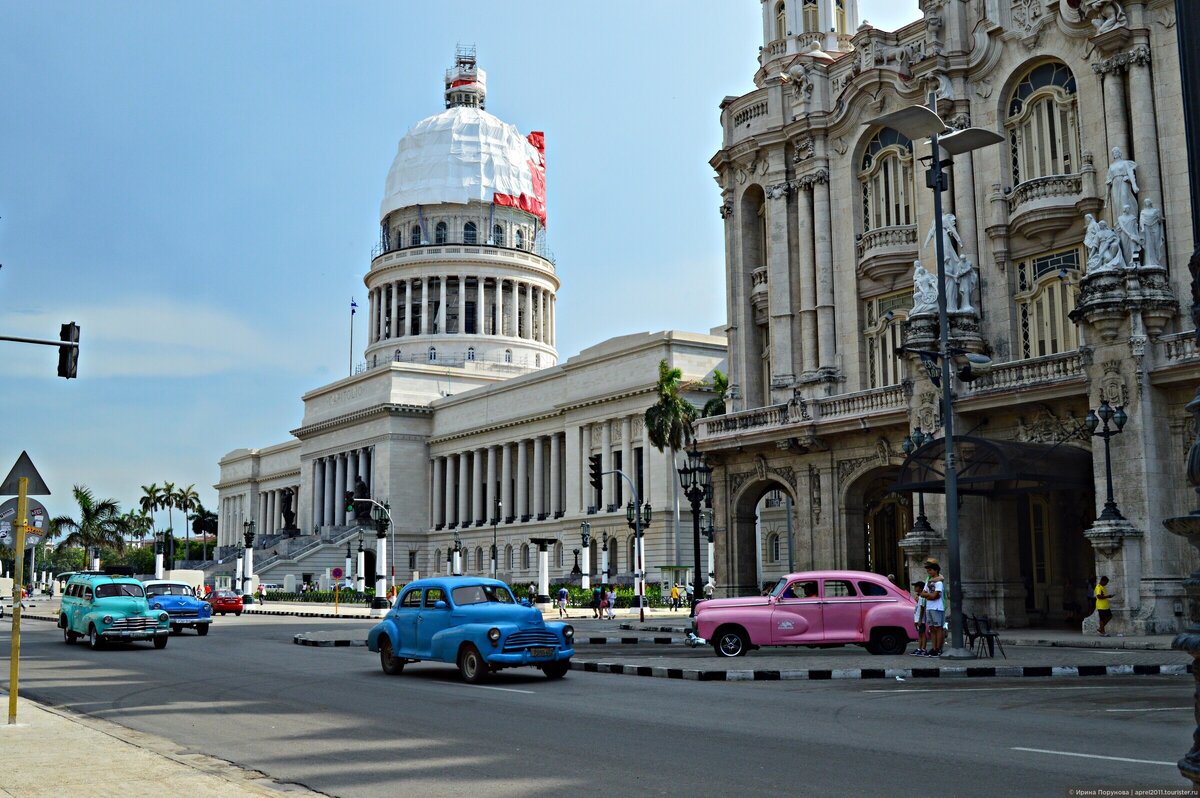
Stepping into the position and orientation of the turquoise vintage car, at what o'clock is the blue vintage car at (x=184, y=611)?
The blue vintage car is roughly at 8 o'clock from the turquoise vintage car.

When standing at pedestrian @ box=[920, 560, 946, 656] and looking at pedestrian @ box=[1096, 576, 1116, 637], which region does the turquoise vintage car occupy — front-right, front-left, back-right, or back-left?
back-left

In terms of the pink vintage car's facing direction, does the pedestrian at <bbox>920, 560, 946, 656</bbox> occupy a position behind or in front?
behind

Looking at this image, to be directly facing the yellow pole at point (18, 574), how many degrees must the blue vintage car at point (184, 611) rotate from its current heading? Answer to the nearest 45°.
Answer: approximately 45° to its right

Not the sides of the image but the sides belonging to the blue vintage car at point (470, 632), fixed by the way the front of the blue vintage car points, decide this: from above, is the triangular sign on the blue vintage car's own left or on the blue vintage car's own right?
on the blue vintage car's own right

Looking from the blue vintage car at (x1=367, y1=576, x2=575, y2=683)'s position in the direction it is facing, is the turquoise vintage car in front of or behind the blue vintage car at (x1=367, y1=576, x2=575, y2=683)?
behind

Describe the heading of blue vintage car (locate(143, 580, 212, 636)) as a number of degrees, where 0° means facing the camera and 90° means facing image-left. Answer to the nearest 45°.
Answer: approximately 315°

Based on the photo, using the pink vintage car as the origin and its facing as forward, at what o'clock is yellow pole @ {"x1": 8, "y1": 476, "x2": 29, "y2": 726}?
The yellow pole is roughly at 10 o'clock from the pink vintage car.

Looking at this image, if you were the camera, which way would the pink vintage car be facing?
facing to the left of the viewer
